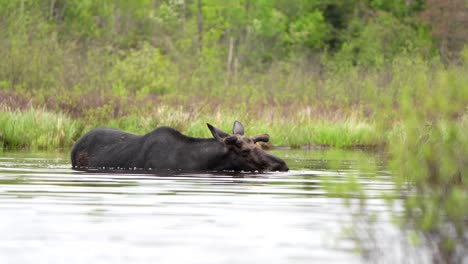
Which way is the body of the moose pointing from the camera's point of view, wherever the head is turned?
to the viewer's right
